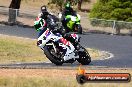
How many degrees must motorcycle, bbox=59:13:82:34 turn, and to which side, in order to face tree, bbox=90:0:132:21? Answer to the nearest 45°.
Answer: approximately 135° to its left
